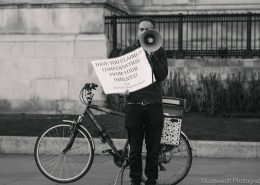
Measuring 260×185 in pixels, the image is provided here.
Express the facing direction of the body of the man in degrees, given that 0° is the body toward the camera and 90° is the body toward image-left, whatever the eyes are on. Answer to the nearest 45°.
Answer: approximately 0°

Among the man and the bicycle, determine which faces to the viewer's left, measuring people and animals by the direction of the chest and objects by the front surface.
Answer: the bicycle

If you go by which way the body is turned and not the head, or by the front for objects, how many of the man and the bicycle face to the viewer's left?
1

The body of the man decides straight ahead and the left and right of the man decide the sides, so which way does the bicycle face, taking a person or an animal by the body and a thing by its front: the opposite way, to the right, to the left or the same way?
to the right

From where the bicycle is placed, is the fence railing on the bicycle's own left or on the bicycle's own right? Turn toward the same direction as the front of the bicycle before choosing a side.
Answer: on the bicycle's own right

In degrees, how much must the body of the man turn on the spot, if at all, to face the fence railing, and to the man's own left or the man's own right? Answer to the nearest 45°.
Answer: approximately 180°

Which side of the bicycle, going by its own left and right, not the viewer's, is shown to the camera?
left
